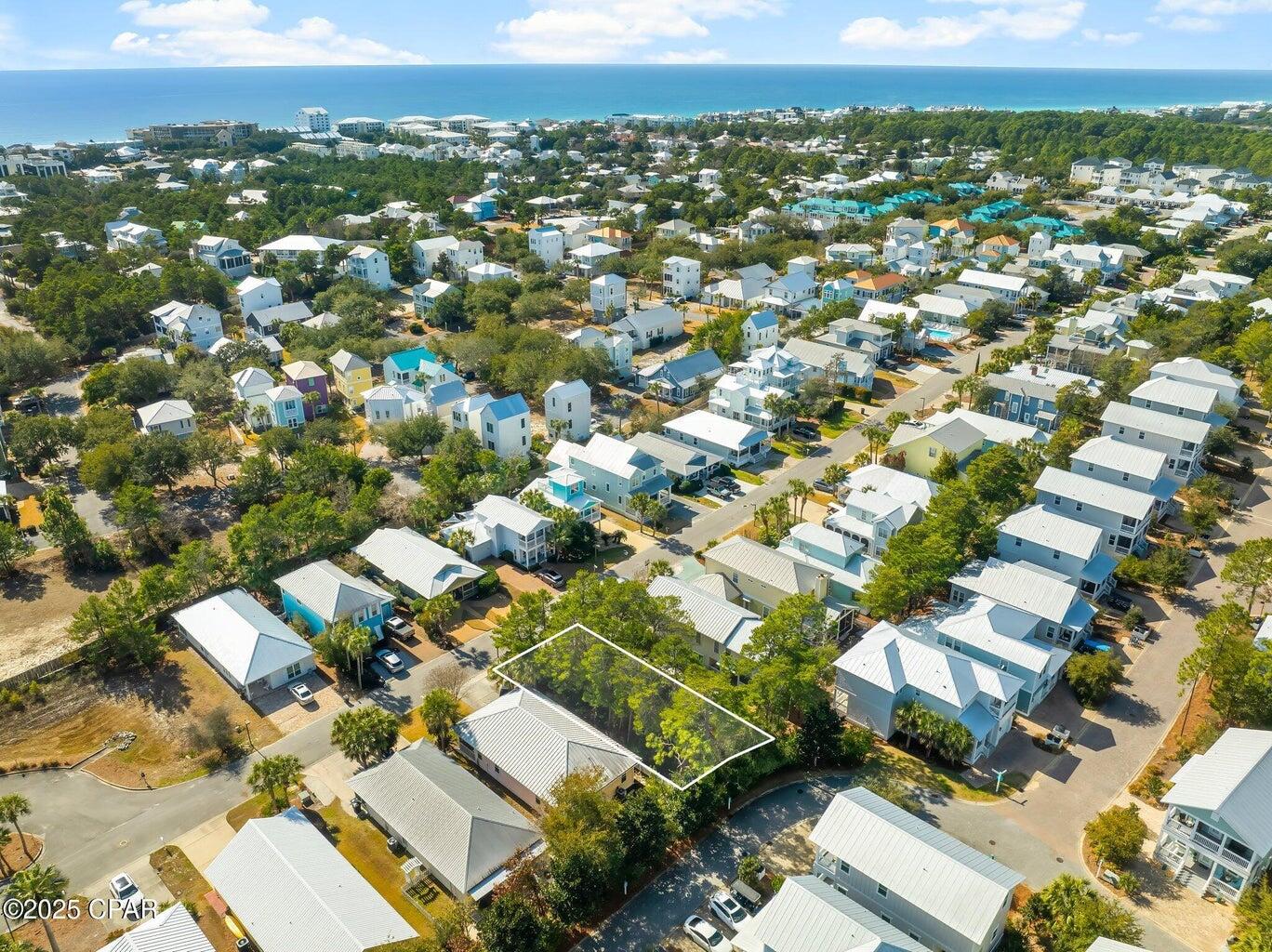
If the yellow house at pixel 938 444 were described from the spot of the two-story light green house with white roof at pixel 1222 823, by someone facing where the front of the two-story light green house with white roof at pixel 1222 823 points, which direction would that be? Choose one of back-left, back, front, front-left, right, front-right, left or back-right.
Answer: right

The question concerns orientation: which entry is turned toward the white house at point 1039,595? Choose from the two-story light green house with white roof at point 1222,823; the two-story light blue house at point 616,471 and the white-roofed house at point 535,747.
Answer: the two-story light blue house at point 616,471

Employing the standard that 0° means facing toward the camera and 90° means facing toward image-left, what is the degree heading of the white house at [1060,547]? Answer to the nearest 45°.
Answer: approximately 315°

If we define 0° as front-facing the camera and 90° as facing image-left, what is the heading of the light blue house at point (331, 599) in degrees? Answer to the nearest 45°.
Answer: approximately 315°

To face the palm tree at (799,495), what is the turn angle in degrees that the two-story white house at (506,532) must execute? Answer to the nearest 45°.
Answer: approximately 45° to its left

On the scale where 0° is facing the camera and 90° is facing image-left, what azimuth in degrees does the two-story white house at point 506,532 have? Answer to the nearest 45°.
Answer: approximately 315°

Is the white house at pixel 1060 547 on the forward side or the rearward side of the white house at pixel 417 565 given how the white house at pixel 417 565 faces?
on the forward side
